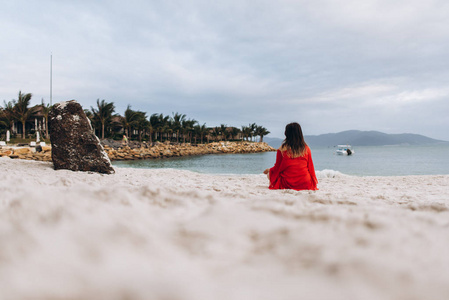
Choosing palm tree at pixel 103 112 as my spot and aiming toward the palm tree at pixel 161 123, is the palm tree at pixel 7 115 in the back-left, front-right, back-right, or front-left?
back-left

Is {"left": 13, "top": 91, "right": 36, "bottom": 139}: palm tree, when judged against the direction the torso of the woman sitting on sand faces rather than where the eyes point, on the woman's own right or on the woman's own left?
on the woman's own left

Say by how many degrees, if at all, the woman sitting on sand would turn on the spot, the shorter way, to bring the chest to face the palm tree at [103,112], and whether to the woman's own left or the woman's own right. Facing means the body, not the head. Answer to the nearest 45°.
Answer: approximately 45° to the woman's own left

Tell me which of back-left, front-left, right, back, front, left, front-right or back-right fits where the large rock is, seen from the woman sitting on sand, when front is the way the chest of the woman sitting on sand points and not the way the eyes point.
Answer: left

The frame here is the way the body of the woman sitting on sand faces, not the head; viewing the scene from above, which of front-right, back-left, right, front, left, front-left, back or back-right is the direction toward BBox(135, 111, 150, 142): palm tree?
front-left

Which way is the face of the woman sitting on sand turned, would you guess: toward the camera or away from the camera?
away from the camera

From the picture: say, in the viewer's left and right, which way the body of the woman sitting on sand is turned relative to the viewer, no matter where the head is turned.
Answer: facing away from the viewer

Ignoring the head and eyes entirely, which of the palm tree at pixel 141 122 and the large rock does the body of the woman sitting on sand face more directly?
the palm tree
